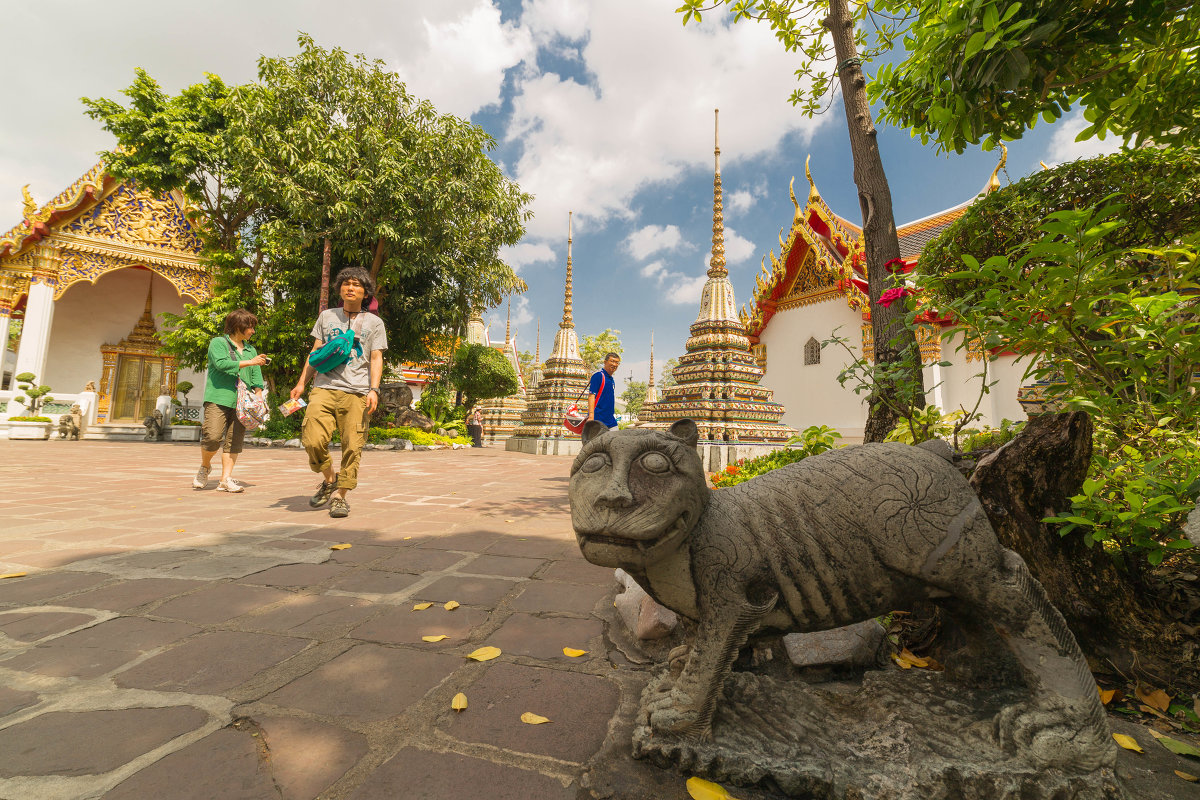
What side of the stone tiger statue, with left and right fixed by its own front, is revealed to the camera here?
left

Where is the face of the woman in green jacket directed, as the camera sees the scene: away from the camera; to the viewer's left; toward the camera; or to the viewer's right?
to the viewer's right

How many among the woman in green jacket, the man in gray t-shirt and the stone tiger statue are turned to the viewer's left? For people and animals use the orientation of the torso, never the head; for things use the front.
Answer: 1

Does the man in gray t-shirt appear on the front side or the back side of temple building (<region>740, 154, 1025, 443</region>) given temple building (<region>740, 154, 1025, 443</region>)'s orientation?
on the front side

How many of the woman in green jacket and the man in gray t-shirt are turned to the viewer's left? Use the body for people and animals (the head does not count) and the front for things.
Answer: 0

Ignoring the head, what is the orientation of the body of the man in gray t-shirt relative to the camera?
toward the camera

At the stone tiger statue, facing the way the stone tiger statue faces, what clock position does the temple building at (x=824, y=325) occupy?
The temple building is roughly at 3 o'clock from the stone tiger statue.

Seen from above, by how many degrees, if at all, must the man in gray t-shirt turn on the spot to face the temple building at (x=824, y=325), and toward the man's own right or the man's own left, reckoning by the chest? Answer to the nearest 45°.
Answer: approximately 90° to the man's own left

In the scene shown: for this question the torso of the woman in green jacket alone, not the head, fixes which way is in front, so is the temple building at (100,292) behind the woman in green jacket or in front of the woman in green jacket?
behind

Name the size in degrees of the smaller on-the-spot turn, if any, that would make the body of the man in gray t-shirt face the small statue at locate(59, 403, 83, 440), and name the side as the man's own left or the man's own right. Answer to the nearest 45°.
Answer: approximately 135° to the man's own right

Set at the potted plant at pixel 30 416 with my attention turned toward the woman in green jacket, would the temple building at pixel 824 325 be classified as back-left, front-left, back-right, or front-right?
front-left
